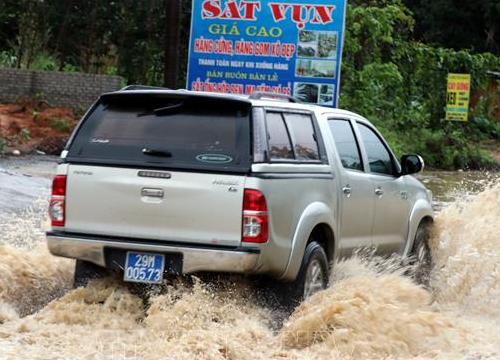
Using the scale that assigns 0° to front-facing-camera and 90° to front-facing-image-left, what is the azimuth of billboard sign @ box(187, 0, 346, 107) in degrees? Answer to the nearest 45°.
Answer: approximately 0°

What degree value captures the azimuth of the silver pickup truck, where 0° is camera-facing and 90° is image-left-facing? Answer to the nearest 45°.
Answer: approximately 225°

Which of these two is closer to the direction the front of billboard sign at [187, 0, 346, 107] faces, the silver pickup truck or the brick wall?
the silver pickup truck

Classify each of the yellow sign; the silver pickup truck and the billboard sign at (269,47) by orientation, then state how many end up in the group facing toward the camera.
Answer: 2

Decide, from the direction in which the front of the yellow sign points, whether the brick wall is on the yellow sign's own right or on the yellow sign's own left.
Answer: on the yellow sign's own right

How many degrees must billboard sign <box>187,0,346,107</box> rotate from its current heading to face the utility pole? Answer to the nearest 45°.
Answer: approximately 135° to its right

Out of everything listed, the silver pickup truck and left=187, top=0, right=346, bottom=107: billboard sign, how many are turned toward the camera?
1
